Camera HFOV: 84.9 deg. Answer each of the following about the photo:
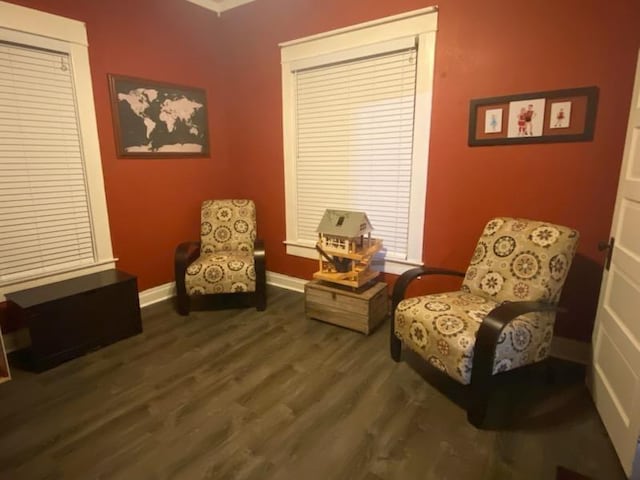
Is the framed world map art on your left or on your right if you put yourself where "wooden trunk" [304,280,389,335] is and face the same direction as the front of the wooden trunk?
on your right

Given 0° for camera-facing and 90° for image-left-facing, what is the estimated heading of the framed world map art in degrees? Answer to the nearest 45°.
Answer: approximately 315°

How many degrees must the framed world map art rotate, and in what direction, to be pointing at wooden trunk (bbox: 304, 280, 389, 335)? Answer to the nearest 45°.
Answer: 0° — it already faces it

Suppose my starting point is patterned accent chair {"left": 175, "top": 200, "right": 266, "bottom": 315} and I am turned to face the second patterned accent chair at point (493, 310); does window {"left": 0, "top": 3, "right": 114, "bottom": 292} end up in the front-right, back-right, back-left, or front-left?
back-right

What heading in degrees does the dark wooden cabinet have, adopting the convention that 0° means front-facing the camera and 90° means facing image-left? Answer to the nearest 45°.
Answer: approximately 315°

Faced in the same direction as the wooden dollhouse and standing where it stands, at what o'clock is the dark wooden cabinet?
The dark wooden cabinet is roughly at 1 o'clock from the wooden dollhouse.

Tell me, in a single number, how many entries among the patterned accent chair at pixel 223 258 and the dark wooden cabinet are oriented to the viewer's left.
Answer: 0

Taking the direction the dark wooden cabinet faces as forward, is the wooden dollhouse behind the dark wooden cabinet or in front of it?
in front

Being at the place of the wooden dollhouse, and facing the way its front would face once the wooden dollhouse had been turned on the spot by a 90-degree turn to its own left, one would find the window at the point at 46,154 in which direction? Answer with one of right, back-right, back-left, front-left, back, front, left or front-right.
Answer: back-right

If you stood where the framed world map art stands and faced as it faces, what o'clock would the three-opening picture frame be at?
The three-opening picture frame is roughly at 12 o'clock from the framed world map art.

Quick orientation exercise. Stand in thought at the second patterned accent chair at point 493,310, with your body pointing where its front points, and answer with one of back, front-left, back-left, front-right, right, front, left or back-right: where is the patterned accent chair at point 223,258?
front-right

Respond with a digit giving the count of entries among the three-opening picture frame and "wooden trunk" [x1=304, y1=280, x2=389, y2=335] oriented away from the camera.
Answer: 0

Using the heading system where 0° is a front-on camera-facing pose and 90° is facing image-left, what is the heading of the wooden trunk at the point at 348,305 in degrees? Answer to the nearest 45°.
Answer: approximately 45°

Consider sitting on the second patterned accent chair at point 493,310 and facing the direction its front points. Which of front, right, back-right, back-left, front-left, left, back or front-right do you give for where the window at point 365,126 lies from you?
right

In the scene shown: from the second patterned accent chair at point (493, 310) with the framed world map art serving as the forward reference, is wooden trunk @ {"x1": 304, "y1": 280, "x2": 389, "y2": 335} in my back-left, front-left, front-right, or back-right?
front-right

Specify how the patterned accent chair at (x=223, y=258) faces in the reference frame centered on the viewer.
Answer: facing the viewer

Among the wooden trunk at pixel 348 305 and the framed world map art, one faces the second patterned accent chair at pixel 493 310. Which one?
the framed world map art

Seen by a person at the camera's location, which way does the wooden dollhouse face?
facing the viewer and to the left of the viewer
